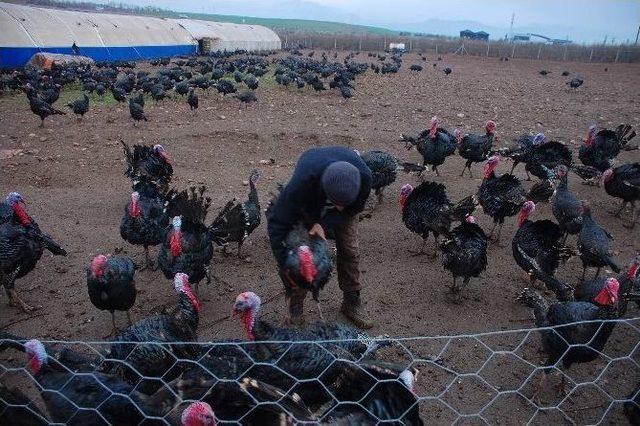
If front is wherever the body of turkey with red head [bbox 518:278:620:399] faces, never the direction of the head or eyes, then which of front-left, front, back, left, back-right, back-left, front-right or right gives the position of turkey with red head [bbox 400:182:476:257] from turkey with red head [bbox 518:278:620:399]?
back-left

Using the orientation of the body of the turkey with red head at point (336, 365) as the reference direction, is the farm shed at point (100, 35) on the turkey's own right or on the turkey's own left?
on the turkey's own right

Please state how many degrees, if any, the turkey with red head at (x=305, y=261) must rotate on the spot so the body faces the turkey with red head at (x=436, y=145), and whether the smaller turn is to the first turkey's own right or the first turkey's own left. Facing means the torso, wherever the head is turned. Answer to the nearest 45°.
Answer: approximately 135° to the first turkey's own left

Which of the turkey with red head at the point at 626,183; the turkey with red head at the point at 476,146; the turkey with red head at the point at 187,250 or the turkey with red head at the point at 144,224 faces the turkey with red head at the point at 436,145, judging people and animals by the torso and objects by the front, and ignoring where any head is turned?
the turkey with red head at the point at 626,183

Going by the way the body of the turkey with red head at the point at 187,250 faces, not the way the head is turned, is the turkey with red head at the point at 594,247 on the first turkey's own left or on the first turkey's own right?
on the first turkey's own left

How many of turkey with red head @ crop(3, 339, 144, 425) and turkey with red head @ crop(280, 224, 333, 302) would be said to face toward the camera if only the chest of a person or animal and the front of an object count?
1

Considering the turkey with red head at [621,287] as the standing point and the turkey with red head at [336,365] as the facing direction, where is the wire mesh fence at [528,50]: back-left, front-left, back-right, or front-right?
back-right

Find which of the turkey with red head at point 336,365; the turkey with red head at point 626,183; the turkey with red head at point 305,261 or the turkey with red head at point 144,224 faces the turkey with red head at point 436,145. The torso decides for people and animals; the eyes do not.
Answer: the turkey with red head at point 626,183

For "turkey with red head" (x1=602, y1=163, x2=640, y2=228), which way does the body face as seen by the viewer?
to the viewer's left

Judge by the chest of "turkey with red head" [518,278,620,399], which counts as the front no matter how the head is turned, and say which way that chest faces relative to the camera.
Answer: to the viewer's right

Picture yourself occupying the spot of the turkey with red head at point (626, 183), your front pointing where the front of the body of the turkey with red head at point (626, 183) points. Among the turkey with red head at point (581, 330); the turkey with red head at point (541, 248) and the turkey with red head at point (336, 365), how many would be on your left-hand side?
3

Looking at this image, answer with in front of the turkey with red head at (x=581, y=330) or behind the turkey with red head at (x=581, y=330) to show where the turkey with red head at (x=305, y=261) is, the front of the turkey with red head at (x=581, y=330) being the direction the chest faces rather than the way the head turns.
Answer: behind

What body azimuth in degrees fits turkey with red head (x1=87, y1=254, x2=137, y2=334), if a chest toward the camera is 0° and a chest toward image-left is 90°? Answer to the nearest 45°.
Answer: approximately 45°

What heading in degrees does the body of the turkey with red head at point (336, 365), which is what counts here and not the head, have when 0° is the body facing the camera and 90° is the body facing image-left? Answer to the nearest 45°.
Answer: approximately 90°

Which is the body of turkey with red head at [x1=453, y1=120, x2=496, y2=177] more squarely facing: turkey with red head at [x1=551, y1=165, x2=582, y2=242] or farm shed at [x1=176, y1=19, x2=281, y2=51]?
the turkey with red head
